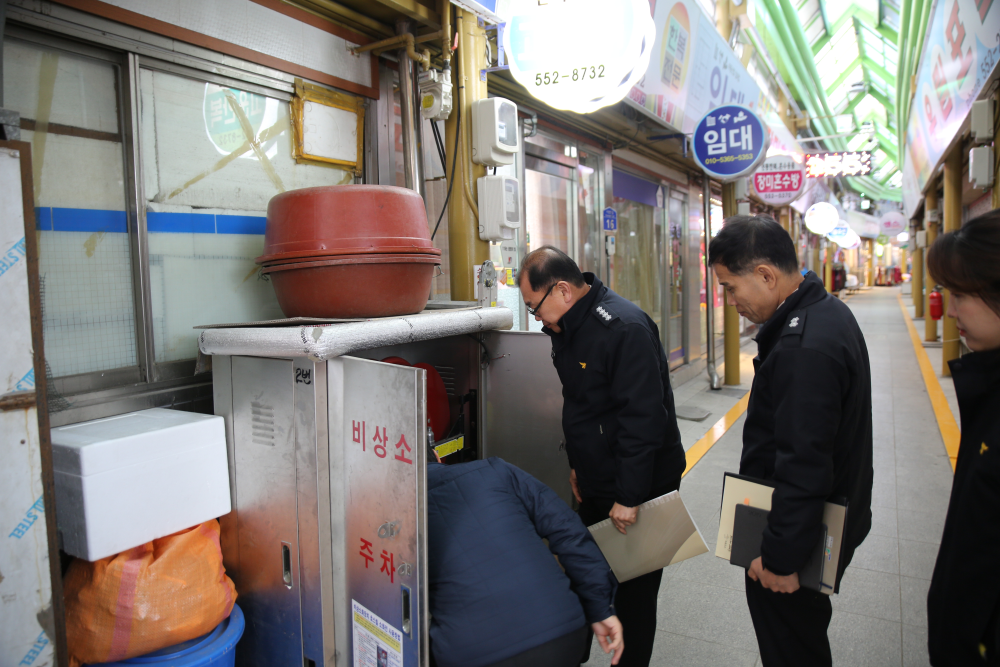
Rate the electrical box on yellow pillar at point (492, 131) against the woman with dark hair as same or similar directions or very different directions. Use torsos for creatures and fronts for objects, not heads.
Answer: very different directions

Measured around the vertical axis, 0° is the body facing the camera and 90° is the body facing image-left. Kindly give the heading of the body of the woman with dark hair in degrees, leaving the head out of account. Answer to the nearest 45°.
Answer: approximately 90°

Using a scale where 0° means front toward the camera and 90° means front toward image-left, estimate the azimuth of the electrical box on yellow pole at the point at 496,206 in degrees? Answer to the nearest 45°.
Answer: approximately 315°

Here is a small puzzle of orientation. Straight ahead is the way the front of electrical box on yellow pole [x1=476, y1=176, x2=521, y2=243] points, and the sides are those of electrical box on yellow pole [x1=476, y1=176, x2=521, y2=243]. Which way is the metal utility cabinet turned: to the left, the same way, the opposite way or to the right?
the same way

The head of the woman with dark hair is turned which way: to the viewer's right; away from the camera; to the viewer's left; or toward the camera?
to the viewer's left

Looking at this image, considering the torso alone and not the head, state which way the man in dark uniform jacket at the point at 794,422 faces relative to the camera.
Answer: to the viewer's left

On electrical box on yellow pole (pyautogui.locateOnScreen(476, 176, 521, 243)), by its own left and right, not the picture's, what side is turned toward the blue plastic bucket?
right

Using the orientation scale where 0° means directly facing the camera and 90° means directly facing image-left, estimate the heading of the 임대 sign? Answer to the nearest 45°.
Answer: approximately 0°

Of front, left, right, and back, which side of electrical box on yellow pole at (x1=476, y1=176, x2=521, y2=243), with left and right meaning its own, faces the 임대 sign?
left

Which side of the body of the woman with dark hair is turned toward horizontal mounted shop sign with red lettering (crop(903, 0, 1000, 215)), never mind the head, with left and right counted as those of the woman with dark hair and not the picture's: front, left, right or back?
right

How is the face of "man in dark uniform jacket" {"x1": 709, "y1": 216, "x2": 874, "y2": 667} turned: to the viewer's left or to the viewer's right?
to the viewer's left

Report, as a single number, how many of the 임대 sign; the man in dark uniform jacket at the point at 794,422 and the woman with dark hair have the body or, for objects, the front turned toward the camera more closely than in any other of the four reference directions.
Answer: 1

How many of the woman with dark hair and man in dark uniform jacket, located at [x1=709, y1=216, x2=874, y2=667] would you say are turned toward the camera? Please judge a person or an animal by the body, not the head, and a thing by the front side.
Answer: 0

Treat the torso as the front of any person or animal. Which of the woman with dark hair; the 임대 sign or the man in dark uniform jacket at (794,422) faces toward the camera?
the 임대 sign

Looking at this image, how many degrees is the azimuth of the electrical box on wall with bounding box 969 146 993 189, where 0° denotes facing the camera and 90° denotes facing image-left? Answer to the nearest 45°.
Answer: approximately 45°
